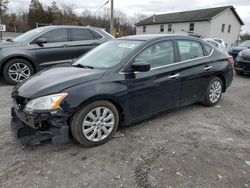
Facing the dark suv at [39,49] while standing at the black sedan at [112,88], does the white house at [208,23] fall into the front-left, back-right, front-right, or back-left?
front-right

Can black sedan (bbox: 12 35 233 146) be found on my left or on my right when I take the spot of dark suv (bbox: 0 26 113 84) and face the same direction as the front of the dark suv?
on my left

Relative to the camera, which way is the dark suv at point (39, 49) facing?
to the viewer's left

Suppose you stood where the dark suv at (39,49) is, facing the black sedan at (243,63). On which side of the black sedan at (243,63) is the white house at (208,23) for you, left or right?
left

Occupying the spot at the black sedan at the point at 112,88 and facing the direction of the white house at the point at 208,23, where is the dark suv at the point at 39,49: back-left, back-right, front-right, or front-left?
front-left

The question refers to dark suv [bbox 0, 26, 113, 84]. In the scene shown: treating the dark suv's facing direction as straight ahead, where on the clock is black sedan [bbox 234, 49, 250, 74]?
The black sedan is roughly at 6 o'clock from the dark suv.

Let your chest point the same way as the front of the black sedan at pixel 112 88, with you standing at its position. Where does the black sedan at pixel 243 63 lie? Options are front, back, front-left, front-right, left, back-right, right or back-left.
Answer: back

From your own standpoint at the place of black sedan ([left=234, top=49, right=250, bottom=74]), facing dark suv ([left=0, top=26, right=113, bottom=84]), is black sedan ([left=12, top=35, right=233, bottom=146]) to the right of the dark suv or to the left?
left

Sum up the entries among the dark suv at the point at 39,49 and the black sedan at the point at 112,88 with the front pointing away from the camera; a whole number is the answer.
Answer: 0

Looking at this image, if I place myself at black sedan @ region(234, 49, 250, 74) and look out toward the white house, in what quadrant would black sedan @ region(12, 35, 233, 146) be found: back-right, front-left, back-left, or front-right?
back-left

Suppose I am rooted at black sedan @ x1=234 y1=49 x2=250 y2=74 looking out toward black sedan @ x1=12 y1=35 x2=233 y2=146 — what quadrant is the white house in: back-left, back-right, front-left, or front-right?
back-right

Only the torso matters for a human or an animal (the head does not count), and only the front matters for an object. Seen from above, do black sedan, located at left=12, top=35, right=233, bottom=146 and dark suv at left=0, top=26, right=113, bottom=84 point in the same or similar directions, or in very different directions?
same or similar directions

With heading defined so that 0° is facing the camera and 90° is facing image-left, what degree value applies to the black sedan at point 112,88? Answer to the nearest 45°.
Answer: approximately 45°
